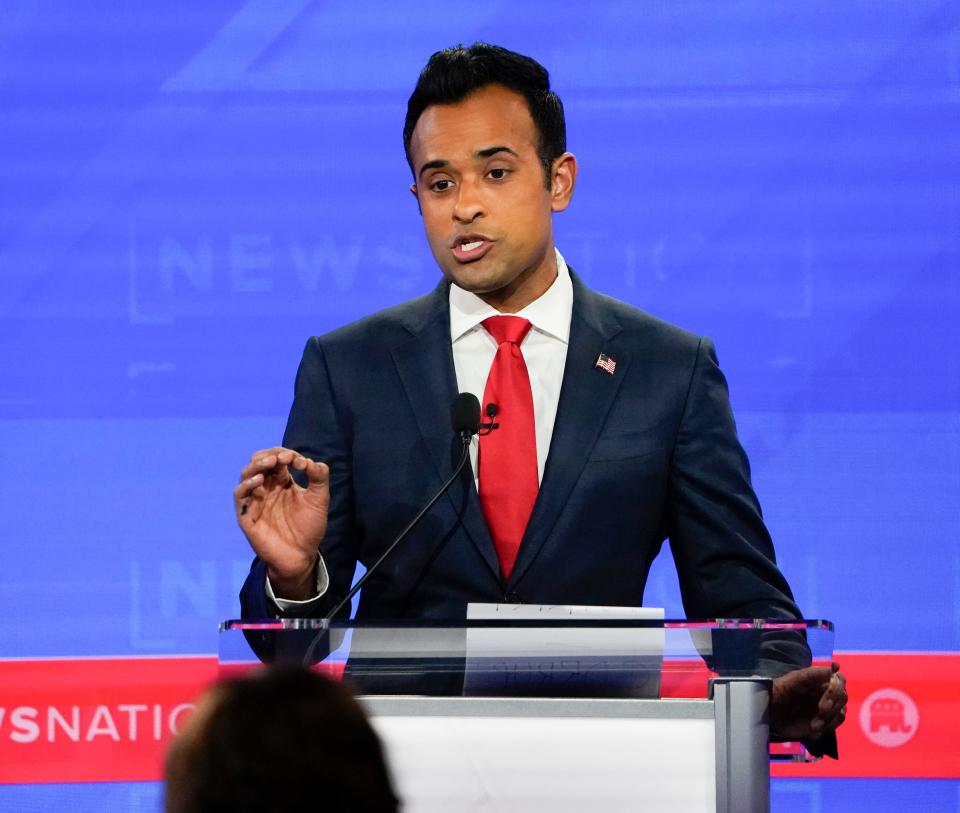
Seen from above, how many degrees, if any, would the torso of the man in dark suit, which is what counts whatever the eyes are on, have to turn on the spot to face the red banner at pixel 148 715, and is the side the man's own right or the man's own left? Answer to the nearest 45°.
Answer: approximately 135° to the man's own right

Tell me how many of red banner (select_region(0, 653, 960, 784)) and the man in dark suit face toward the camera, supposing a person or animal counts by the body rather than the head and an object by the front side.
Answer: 2

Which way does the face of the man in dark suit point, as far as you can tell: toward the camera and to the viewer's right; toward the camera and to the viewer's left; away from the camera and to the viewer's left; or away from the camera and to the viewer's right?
toward the camera and to the viewer's left

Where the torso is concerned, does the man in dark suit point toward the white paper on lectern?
yes

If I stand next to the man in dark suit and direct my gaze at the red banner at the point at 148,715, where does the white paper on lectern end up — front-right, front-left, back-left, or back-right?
back-left

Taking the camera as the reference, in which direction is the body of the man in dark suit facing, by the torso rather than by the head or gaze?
toward the camera

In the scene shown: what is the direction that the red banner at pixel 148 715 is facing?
toward the camera

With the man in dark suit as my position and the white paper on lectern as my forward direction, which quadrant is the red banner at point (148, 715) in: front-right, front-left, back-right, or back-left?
back-right

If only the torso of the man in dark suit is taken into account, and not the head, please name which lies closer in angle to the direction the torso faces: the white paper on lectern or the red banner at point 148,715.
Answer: the white paper on lectern
